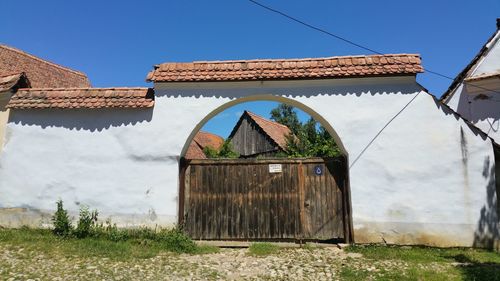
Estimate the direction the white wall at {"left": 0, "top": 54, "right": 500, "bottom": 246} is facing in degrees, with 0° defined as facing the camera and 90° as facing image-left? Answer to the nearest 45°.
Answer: approximately 0°

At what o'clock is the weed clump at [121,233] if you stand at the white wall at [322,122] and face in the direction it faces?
The weed clump is roughly at 3 o'clock from the white wall.
